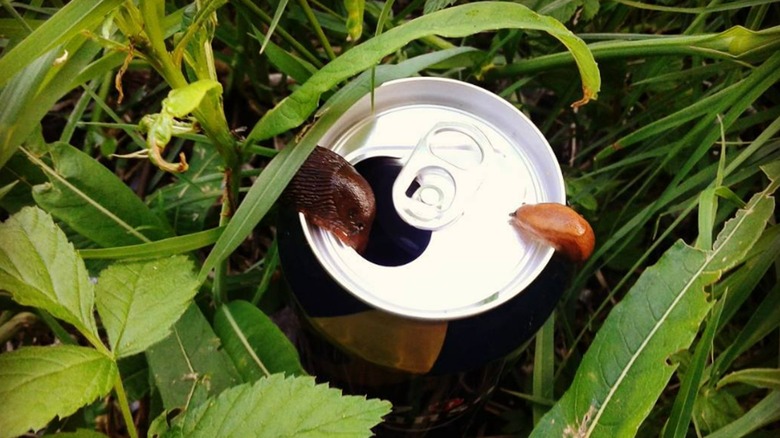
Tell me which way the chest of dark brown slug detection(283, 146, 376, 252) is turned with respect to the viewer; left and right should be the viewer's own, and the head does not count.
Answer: facing the viewer and to the right of the viewer

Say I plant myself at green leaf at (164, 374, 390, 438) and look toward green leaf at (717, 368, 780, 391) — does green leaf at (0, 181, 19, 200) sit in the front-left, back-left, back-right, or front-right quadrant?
back-left
